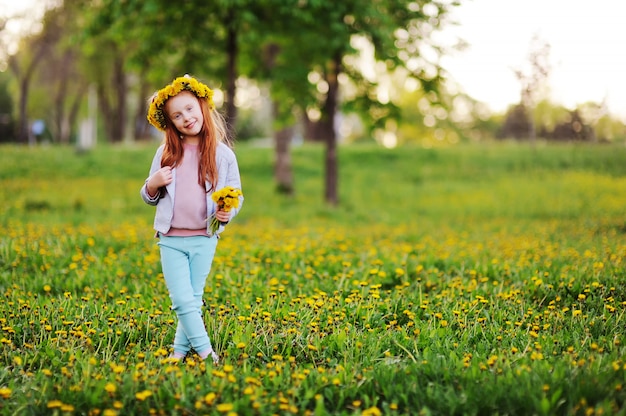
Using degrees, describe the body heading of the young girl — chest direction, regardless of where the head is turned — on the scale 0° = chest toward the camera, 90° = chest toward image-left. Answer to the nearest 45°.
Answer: approximately 0°

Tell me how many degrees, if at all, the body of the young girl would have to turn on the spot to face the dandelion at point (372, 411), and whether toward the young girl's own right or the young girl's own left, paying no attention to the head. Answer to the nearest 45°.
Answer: approximately 45° to the young girl's own left

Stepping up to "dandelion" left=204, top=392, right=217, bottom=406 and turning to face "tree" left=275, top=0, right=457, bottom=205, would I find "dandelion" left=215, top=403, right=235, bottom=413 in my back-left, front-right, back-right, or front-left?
back-right

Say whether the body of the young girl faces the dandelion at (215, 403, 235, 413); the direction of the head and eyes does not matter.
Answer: yes

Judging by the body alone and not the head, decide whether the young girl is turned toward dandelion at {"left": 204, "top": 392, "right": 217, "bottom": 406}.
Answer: yes

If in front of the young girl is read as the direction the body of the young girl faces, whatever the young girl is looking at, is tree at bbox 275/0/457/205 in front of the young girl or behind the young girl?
behind

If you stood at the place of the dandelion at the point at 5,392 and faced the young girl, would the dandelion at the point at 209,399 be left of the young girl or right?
right

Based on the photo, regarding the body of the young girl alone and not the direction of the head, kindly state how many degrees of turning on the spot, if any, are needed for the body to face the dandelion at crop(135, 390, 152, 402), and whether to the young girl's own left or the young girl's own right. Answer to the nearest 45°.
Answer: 0° — they already face it
